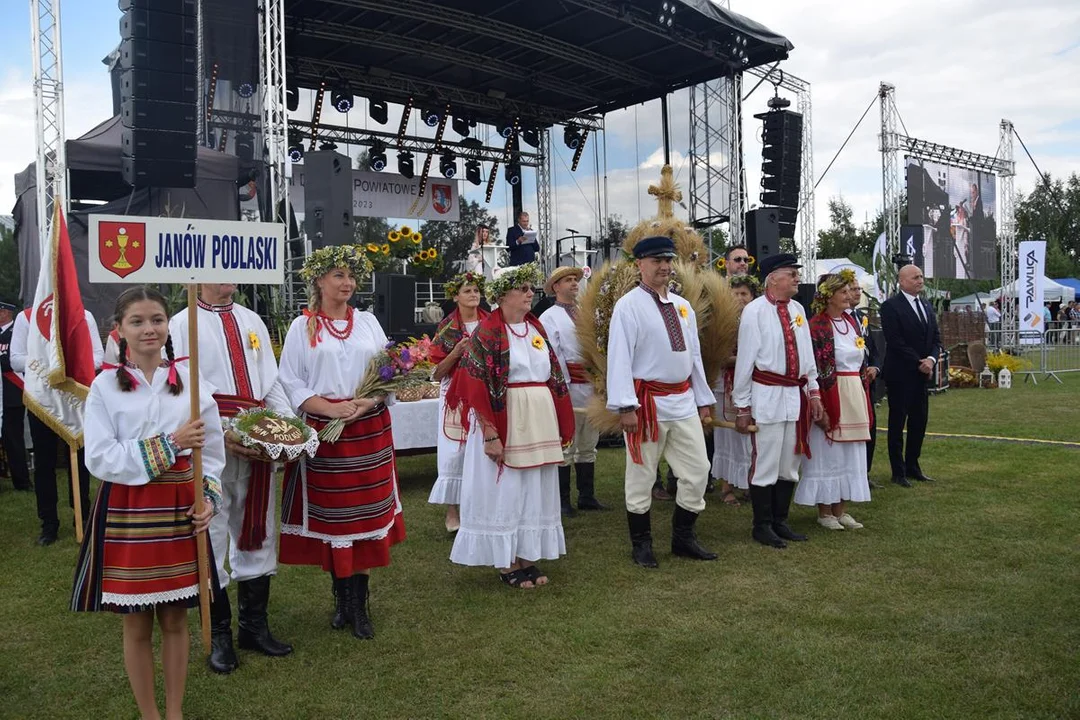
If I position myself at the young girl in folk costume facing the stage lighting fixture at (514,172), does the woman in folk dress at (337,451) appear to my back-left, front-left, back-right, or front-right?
front-right

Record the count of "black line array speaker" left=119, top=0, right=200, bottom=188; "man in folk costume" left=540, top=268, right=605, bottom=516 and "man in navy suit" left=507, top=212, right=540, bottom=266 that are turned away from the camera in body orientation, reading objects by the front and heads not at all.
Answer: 0

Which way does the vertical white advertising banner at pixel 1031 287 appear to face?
toward the camera

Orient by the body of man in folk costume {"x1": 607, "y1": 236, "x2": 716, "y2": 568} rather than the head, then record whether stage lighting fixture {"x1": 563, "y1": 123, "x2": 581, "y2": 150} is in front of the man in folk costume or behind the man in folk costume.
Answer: behind

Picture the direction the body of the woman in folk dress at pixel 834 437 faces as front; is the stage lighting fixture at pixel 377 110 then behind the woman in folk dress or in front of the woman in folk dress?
behind

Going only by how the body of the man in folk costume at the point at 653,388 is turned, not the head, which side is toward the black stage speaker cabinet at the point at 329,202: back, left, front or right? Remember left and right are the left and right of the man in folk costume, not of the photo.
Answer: back

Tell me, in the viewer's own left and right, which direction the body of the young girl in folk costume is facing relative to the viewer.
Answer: facing the viewer and to the right of the viewer

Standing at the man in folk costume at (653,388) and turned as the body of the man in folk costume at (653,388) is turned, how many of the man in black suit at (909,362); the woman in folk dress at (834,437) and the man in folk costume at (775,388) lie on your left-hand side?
3

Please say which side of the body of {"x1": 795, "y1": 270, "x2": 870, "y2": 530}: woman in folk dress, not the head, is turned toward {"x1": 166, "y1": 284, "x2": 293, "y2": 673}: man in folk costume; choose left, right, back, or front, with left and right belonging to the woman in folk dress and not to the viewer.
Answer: right

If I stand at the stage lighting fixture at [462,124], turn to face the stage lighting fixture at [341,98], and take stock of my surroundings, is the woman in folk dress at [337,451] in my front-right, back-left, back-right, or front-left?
front-left

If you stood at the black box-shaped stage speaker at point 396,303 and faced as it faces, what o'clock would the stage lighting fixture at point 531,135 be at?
The stage lighting fixture is roughly at 8 o'clock from the black box-shaped stage speaker.

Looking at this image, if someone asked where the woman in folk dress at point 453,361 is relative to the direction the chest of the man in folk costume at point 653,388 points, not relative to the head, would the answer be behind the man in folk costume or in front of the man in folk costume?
behind

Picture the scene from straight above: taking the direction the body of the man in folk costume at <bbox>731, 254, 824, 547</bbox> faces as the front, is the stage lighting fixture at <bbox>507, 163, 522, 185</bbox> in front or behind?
behind

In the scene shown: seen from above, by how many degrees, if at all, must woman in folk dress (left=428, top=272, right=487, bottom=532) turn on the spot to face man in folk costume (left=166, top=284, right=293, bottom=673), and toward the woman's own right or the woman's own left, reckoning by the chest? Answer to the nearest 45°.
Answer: approximately 90° to the woman's own right

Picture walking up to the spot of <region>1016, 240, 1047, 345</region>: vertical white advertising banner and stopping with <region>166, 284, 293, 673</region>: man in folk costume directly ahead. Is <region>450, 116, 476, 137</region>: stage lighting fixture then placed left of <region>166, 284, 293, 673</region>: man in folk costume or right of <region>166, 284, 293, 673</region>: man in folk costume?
right

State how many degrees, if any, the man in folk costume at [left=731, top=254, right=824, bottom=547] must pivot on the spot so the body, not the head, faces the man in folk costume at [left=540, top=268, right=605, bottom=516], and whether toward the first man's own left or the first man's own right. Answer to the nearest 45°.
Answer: approximately 180°
